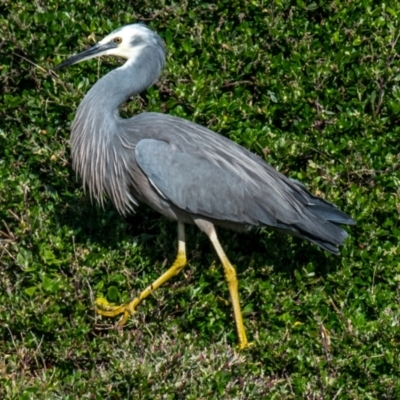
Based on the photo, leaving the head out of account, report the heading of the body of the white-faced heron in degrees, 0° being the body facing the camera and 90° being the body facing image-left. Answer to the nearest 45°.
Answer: approximately 90°
